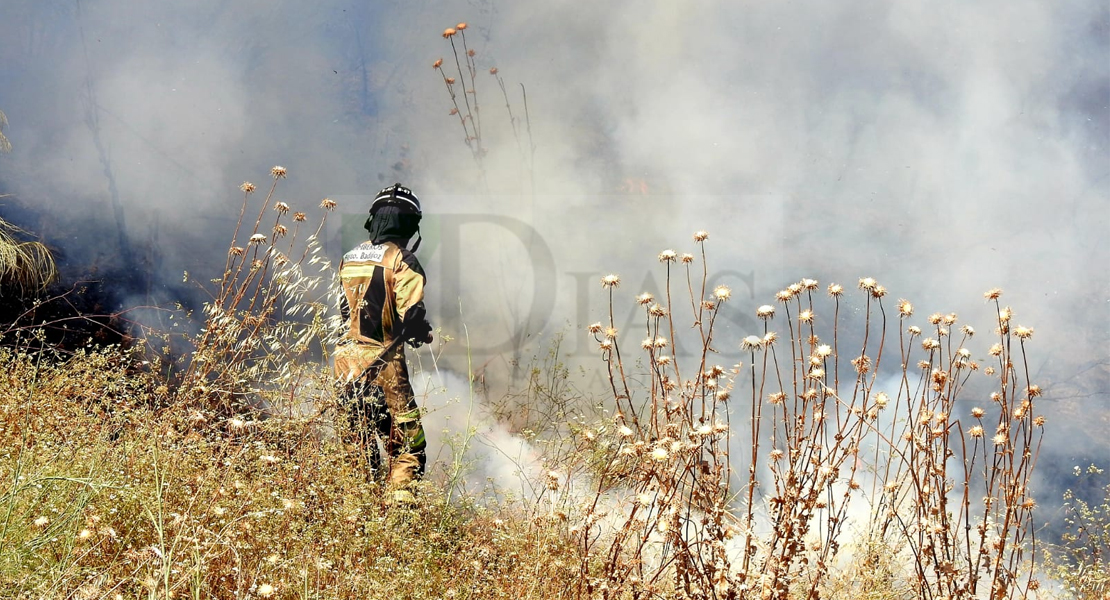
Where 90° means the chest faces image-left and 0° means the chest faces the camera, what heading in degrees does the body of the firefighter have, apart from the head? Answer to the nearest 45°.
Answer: approximately 225°

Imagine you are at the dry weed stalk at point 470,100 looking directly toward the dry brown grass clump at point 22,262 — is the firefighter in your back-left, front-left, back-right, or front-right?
front-left

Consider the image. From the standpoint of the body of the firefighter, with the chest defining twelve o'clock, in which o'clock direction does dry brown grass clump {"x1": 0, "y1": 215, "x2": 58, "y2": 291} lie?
The dry brown grass clump is roughly at 8 o'clock from the firefighter.
